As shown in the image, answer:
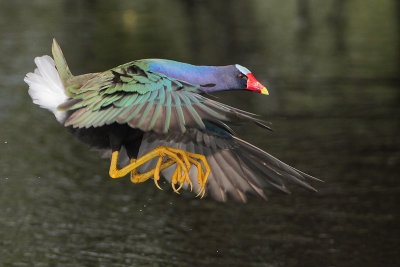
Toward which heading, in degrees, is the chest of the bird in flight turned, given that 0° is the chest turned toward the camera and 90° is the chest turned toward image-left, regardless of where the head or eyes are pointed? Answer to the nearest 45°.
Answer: approximately 270°
